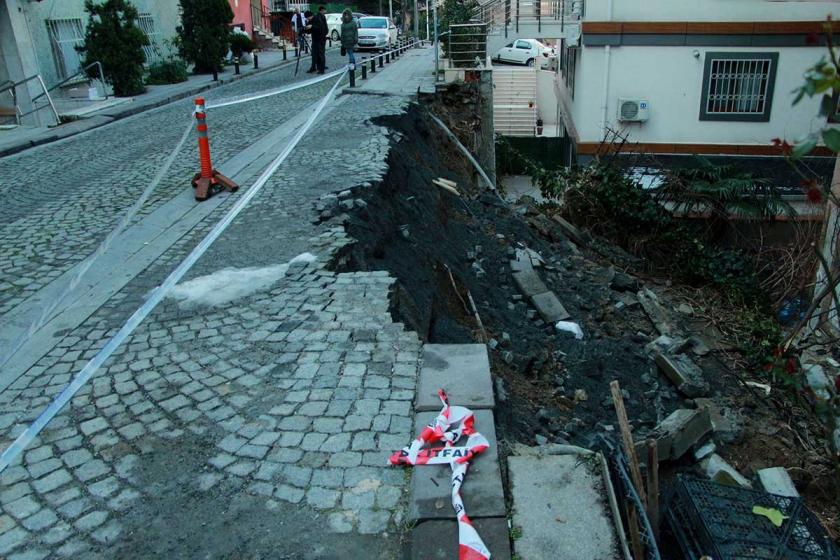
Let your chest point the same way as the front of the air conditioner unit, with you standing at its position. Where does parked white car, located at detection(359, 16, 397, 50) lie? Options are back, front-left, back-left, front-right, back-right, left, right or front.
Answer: back-right

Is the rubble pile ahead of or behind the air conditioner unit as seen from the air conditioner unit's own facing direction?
ahead

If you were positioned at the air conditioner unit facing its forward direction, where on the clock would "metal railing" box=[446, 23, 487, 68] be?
The metal railing is roughly at 4 o'clock from the air conditioner unit.

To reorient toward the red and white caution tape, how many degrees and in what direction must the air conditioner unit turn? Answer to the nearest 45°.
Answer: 0° — it already faces it

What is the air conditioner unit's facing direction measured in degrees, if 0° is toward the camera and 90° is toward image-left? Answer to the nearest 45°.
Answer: approximately 0°

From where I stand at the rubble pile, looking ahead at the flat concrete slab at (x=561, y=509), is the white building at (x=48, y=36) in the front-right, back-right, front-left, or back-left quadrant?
back-right

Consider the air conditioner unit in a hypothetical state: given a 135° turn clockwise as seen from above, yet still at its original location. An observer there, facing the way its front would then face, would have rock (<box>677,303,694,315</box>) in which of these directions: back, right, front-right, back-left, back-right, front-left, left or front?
back-left

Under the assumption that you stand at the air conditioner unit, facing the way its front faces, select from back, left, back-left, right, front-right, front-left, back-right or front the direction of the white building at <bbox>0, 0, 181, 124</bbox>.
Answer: right

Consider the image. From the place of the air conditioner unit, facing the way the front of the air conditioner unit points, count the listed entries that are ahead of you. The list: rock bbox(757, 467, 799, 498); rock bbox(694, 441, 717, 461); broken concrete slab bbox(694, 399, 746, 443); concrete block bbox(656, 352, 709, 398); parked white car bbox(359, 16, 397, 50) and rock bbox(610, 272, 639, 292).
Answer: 5
